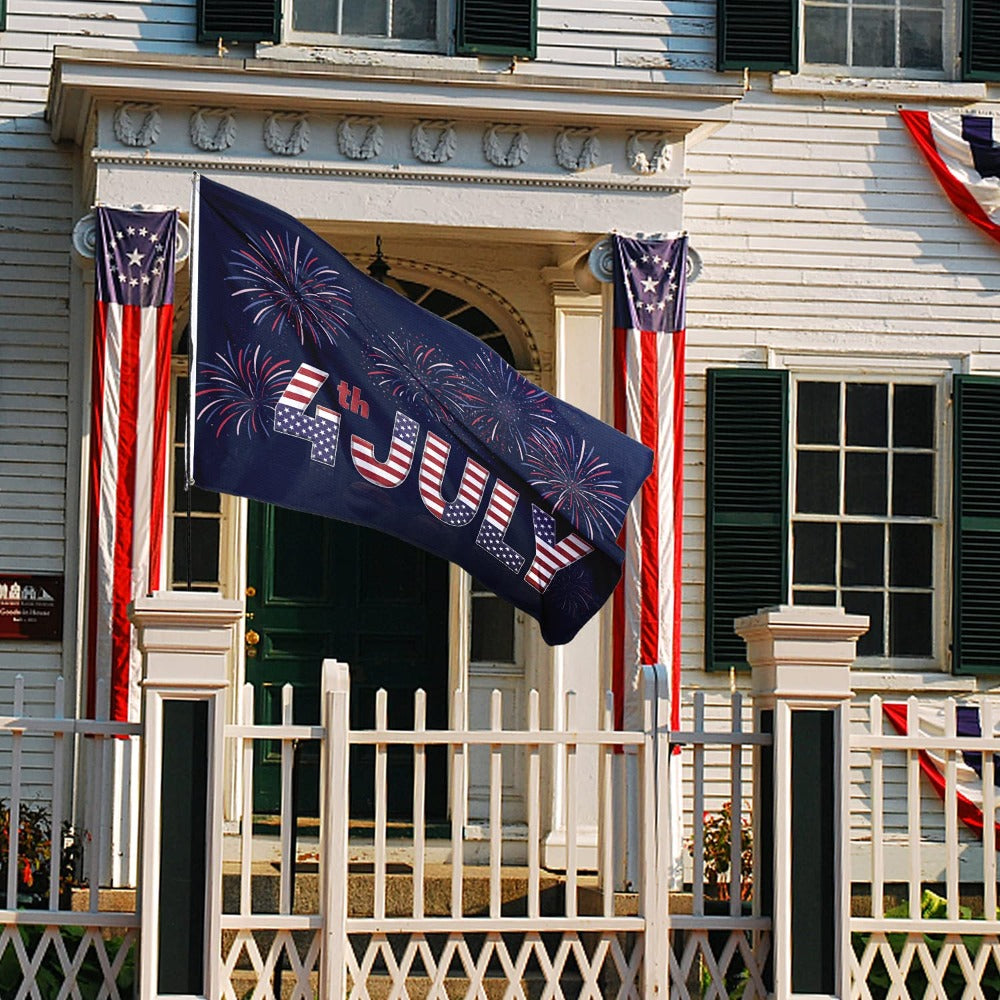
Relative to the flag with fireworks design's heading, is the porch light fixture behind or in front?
behind

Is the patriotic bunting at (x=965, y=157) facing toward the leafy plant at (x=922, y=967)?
yes

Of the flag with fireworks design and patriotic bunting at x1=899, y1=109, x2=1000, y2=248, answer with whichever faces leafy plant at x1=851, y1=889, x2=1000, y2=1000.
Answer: the patriotic bunting

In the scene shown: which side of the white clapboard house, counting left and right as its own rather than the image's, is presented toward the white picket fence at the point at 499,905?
front

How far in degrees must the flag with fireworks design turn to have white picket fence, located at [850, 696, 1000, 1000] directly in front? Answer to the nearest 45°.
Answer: approximately 90° to its left

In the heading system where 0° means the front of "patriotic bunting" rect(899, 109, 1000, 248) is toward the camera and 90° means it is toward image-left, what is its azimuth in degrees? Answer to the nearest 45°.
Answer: approximately 0°

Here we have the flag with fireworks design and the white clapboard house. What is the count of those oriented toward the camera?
2
